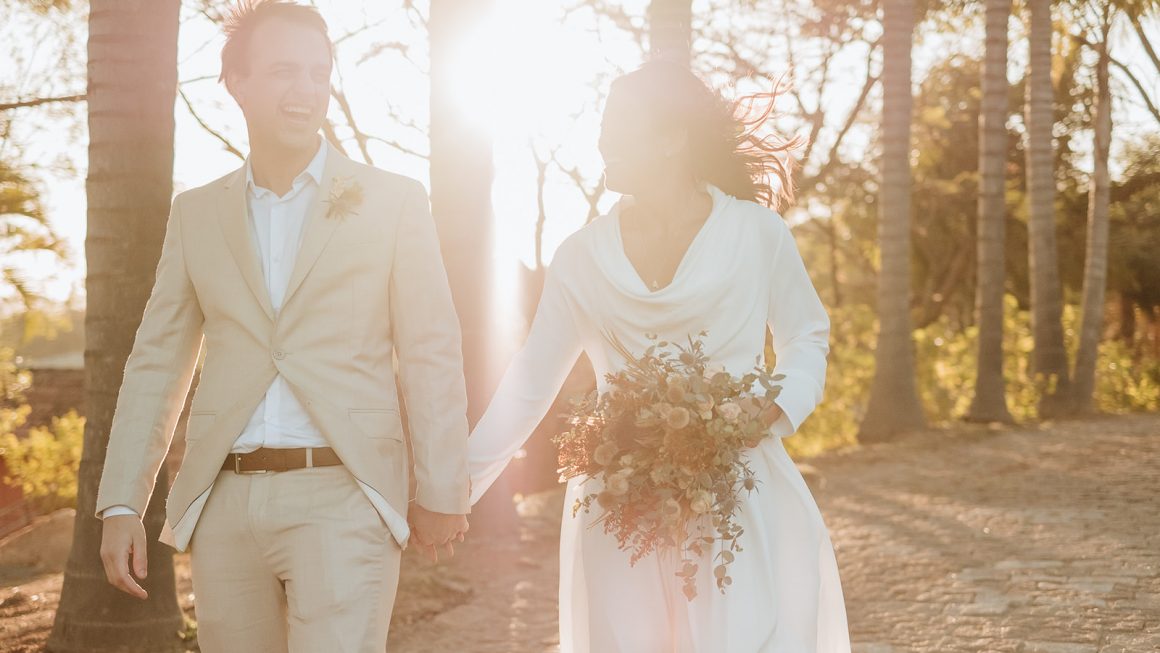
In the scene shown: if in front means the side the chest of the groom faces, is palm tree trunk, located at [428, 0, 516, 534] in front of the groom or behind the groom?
behind

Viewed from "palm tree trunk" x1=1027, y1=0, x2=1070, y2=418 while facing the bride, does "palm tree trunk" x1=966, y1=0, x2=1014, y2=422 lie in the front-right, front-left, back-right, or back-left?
front-right

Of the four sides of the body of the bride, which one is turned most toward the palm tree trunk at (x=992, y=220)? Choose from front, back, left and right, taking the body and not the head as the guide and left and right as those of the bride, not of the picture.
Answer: back

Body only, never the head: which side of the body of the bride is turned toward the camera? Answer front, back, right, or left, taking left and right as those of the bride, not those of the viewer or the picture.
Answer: front

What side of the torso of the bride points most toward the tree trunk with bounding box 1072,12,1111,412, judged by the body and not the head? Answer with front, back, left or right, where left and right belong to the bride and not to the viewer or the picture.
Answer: back

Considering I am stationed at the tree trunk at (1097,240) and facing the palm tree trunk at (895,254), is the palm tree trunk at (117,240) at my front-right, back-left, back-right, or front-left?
front-left

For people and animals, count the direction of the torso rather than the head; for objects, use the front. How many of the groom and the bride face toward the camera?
2

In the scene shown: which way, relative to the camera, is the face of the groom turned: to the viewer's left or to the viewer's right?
to the viewer's right

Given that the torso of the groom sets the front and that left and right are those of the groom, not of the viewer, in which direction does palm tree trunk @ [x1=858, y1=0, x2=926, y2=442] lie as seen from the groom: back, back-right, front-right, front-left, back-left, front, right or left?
back-left

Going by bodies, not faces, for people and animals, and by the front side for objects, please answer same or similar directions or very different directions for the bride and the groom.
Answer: same or similar directions

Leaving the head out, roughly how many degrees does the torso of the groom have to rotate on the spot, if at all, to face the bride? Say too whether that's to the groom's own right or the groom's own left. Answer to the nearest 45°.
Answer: approximately 90° to the groom's own left

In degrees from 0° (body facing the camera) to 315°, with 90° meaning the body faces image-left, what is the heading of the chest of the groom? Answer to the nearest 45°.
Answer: approximately 0°

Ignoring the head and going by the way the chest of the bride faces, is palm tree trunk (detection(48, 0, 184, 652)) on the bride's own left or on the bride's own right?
on the bride's own right

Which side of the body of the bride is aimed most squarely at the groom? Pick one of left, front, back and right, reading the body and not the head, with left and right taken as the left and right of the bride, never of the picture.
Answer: right
